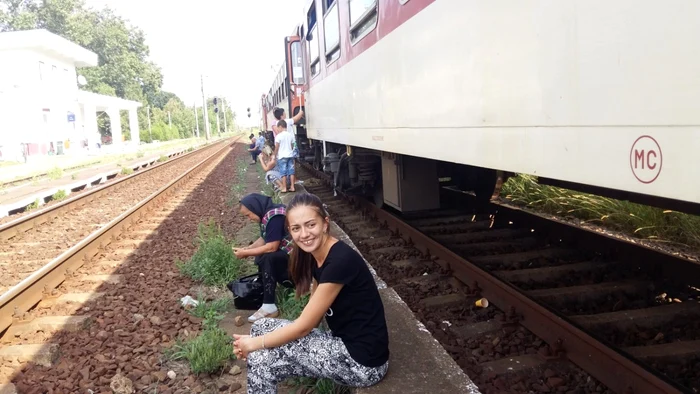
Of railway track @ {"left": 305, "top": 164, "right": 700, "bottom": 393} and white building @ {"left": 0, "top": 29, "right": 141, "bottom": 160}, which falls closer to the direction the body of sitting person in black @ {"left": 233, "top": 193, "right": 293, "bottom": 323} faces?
the white building

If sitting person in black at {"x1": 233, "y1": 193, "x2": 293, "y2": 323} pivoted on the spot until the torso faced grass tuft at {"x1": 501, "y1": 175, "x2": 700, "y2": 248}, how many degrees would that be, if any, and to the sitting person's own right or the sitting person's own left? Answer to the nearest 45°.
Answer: approximately 180°

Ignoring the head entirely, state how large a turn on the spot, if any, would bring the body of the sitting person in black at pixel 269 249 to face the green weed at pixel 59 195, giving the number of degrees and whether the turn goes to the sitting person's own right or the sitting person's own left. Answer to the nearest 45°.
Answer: approximately 45° to the sitting person's own right

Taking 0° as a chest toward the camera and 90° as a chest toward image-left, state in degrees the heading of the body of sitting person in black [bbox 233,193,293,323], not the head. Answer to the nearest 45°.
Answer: approximately 90°

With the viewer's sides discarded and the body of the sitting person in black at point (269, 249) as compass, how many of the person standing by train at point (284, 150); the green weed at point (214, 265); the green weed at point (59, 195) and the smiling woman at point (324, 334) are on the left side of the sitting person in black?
1

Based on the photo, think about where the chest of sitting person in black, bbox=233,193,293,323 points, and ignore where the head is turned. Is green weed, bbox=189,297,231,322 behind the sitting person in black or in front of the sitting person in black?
in front

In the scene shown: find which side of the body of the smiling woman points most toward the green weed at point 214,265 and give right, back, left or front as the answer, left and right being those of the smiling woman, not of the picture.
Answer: right

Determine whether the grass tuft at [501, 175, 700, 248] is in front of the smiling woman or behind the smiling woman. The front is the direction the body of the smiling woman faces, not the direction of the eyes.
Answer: behind

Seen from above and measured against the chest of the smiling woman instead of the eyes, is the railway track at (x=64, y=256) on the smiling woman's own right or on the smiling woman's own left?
on the smiling woman's own right

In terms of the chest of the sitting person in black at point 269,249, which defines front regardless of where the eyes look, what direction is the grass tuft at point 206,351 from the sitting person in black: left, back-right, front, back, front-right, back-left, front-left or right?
front-left
